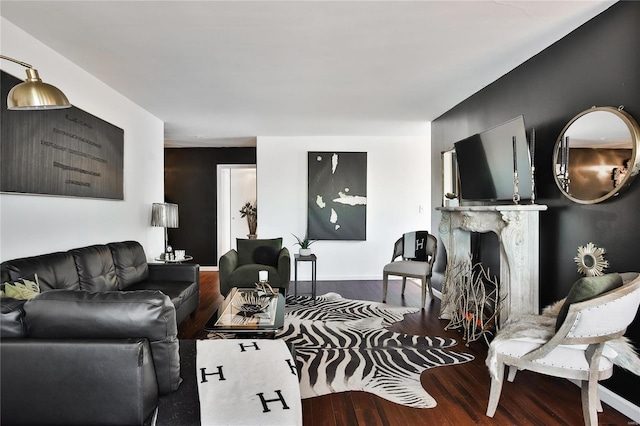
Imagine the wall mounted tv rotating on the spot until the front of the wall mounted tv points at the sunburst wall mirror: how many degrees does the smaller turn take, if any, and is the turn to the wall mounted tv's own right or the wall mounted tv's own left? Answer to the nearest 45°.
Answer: approximately 90° to the wall mounted tv's own left

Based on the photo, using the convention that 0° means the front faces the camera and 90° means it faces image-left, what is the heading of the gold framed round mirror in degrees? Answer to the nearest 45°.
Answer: approximately 45°

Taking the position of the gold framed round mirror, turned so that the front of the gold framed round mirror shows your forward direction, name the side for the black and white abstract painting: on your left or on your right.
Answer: on your right

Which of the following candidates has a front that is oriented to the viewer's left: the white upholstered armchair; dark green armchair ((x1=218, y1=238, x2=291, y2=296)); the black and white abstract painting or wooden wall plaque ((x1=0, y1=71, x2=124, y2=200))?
the white upholstered armchair

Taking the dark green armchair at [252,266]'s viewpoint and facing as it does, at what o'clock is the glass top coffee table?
The glass top coffee table is roughly at 12 o'clock from the dark green armchair.

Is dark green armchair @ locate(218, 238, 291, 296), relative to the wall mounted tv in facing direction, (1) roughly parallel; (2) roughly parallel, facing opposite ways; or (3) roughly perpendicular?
roughly perpendicular

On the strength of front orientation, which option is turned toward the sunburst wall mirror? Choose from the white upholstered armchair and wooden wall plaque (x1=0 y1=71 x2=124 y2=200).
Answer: the wooden wall plaque

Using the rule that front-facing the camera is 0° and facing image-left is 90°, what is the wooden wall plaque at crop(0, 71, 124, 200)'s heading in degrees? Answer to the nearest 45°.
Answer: approximately 315°

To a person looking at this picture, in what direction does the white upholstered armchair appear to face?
facing to the left of the viewer

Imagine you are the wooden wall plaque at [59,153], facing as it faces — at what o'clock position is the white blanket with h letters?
The white blanket with h letters is roughly at 1 o'clock from the wooden wall plaque.

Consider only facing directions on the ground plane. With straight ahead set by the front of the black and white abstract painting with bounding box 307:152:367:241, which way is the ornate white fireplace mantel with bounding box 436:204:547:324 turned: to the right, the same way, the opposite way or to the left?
to the right
